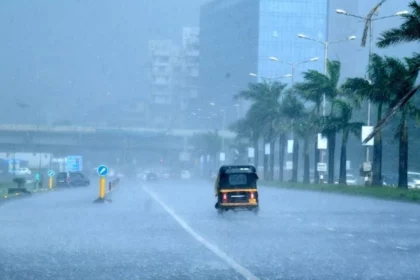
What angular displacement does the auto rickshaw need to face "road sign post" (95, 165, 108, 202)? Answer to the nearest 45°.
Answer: approximately 45° to its left

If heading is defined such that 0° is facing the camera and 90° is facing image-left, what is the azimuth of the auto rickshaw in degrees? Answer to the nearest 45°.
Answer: approximately 180°

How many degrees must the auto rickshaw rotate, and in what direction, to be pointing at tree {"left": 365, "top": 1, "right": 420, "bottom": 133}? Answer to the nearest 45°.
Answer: approximately 45° to its right
